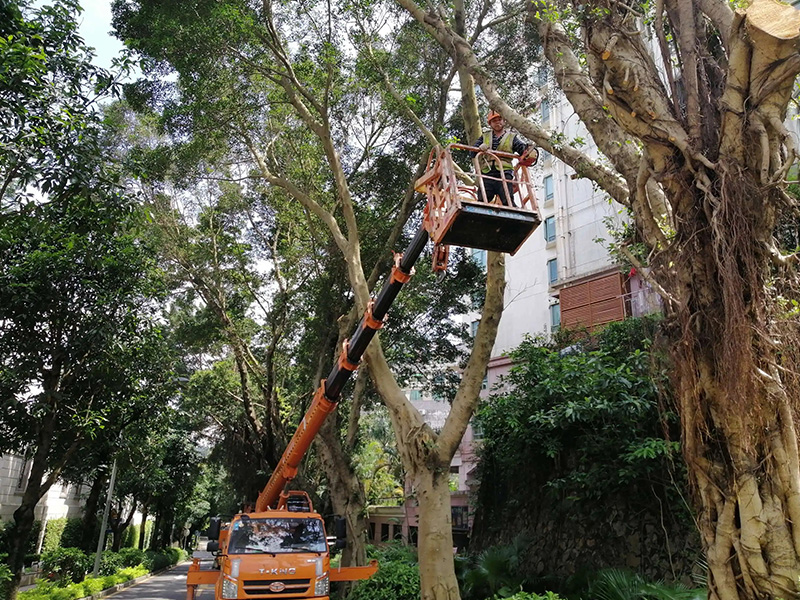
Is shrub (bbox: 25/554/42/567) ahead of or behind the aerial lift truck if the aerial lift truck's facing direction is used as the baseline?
behind

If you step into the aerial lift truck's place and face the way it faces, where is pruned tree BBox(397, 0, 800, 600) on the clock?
The pruned tree is roughly at 11 o'clock from the aerial lift truck.

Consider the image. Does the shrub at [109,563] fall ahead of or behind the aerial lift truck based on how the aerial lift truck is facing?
behind

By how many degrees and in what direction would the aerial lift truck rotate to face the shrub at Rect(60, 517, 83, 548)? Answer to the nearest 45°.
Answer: approximately 135° to its right

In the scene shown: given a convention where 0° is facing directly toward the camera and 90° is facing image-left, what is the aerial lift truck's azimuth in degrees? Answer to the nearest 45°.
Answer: approximately 0°

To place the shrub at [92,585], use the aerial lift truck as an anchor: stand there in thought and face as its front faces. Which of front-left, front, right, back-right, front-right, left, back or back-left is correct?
back-right

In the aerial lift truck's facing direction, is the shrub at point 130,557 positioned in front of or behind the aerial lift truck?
behind

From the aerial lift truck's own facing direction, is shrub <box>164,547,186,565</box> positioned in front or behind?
behind

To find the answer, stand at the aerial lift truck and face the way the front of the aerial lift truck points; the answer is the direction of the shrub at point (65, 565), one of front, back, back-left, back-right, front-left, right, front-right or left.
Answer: back-right
